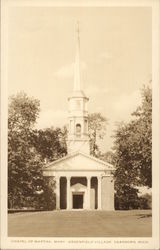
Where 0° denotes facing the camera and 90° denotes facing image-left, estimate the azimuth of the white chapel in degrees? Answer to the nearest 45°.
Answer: approximately 0°
